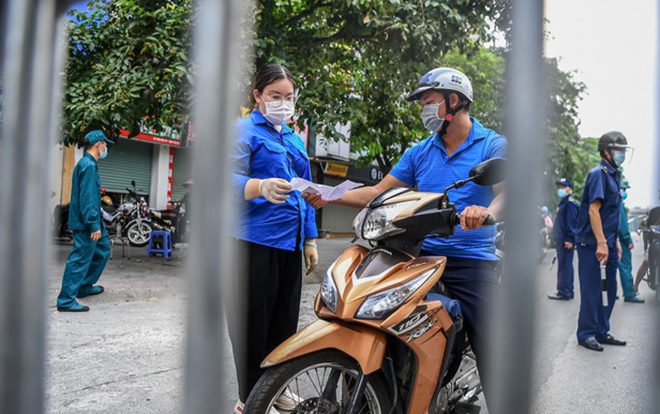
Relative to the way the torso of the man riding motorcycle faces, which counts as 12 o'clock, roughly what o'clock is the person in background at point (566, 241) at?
The person in background is roughly at 5 o'clock from the man riding motorcycle.

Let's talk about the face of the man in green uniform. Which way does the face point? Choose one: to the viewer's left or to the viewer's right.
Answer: to the viewer's right

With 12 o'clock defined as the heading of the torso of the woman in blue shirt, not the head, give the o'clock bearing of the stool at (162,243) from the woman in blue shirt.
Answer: The stool is roughly at 7 o'clock from the woman in blue shirt.

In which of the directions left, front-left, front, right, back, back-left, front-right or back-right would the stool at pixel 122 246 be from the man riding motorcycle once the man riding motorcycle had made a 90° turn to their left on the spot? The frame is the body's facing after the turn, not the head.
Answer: back

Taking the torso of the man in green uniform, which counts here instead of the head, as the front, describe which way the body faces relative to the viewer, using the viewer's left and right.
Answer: facing to the right of the viewer

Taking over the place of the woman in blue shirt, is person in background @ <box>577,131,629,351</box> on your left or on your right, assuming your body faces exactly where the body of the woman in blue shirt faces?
on your left

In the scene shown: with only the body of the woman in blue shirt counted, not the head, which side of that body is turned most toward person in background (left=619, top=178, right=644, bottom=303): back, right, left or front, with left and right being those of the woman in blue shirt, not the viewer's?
left

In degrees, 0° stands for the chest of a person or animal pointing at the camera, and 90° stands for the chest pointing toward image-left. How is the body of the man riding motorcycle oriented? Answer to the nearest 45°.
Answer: approximately 45°

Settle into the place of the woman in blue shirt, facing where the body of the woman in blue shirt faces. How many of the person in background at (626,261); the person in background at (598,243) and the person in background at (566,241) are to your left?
3

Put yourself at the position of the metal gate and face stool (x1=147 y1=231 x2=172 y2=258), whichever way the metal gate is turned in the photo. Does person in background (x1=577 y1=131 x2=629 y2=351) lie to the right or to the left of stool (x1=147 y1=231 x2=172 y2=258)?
right

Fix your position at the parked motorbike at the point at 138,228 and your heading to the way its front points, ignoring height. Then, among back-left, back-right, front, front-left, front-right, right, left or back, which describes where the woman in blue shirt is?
front-right

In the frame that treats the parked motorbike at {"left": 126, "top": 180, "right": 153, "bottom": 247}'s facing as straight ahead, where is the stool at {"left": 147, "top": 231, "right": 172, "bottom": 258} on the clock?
The stool is roughly at 1 o'clock from the parked motorbike.

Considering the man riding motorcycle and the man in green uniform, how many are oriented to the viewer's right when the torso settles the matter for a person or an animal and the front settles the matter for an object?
1
